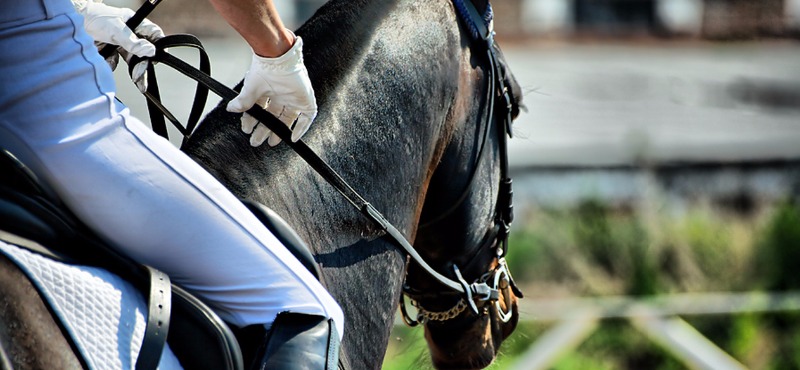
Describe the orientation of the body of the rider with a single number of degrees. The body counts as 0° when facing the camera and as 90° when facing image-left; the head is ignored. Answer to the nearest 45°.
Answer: approximately 270°

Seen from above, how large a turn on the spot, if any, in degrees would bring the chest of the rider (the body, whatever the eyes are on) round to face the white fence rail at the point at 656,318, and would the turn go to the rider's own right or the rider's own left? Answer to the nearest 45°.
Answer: approximately 45° to the rider's own left
